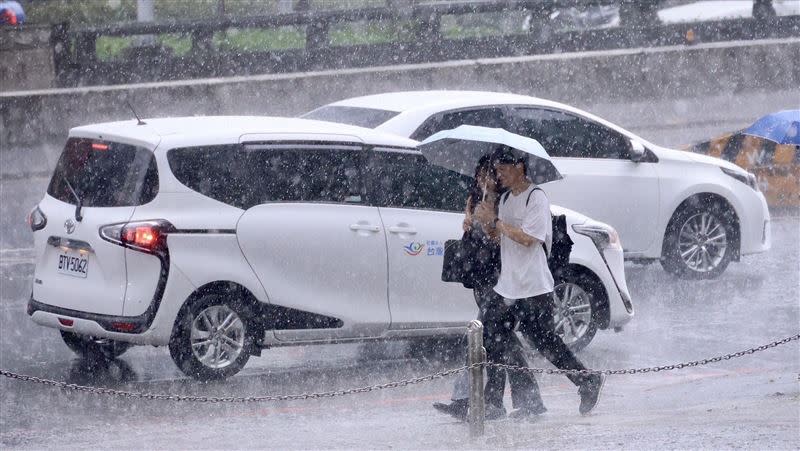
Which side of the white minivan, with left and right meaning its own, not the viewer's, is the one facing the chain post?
right

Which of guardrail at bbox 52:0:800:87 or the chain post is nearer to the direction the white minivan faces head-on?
the guardrail

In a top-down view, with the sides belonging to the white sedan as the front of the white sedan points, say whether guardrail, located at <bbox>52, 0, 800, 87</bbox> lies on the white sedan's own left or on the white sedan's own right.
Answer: on the white sedan's own left

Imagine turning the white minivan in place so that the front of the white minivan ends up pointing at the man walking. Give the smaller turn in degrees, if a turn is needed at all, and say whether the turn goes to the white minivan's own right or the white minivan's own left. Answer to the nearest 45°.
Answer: approximately 90° to the white minivan's own right

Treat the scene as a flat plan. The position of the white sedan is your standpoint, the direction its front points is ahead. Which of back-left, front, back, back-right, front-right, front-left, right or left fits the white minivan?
back

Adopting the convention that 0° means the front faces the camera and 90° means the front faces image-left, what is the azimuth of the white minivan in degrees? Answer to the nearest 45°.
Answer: approximately 225°

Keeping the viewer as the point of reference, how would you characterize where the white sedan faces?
facing away from the viewer and to the right of the viewer

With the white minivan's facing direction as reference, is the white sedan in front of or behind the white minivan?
in front

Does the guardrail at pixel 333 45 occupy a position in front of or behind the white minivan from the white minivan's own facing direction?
in front
